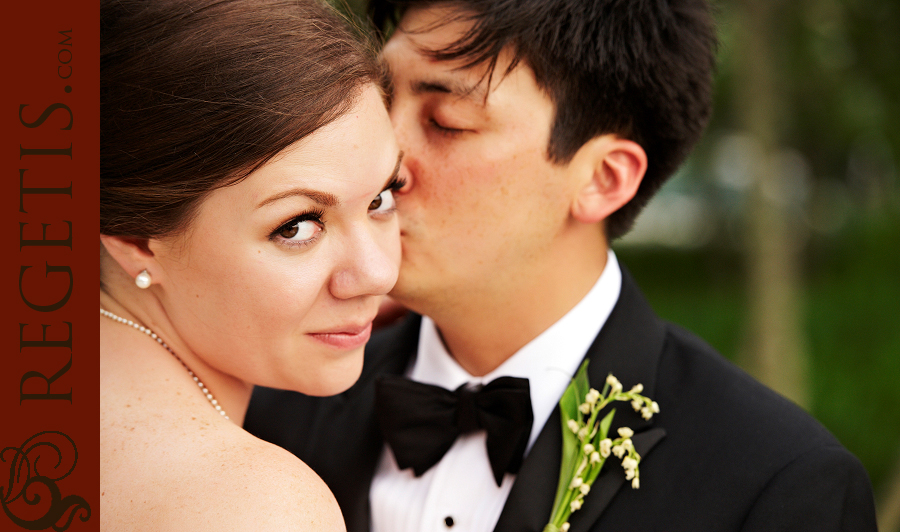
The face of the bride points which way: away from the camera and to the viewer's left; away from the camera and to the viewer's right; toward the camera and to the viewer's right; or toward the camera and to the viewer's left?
toward the camera and to the viewer's right

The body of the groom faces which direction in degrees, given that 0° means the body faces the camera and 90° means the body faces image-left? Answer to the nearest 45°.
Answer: approximately 45°

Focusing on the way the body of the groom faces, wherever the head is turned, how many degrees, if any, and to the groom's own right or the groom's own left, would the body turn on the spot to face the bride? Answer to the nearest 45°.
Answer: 0° — they already face them
